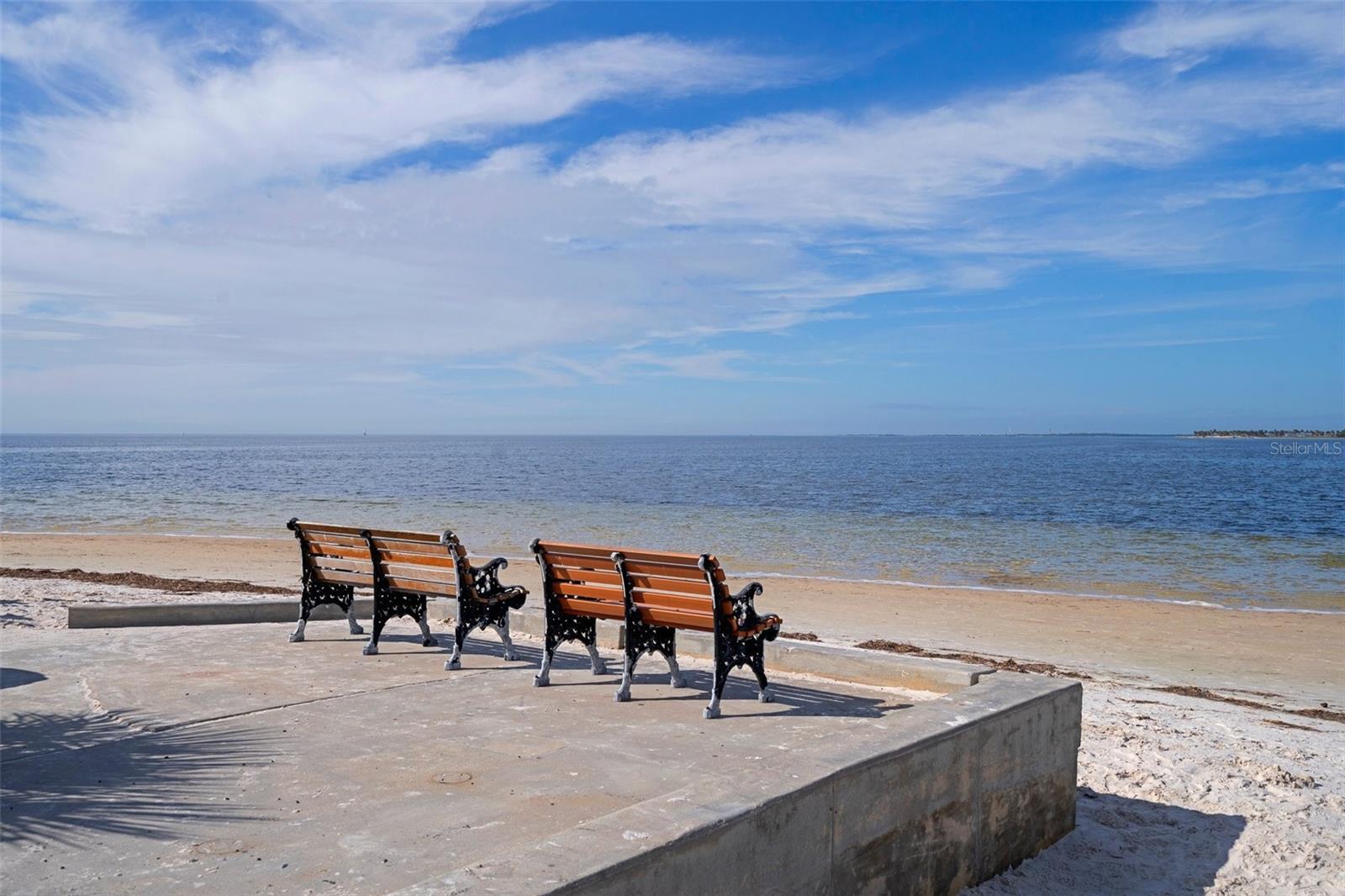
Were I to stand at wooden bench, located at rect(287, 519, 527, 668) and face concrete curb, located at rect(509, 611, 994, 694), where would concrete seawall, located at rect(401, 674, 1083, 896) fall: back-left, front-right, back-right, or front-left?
front-right

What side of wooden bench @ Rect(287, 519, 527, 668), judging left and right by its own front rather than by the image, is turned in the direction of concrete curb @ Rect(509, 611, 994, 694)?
right

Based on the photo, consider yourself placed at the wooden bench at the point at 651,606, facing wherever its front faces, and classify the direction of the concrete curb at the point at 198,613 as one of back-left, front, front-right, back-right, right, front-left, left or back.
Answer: left

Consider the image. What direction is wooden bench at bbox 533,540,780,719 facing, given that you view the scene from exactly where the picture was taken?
facing away from the viewer and to the right of the viewer

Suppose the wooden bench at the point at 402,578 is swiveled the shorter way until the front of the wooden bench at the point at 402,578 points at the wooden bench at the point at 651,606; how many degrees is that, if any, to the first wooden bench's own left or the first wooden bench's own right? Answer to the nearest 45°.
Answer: approximately 90° to the first wooden bench's own right

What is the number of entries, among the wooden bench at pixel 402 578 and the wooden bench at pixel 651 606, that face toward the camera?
0

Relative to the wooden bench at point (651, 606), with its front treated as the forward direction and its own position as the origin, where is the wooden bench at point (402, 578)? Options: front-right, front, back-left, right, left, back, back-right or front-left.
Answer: left

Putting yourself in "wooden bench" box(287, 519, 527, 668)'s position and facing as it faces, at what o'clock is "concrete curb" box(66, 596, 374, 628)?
The concrete curb is roughly at 9 o'clock from the wooden bench.

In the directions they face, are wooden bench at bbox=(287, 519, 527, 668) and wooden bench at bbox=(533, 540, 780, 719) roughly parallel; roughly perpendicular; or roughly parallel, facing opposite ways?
roughly parallel

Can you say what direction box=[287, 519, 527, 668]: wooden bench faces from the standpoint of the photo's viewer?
facing away from the viewer and to the right of the viewer
